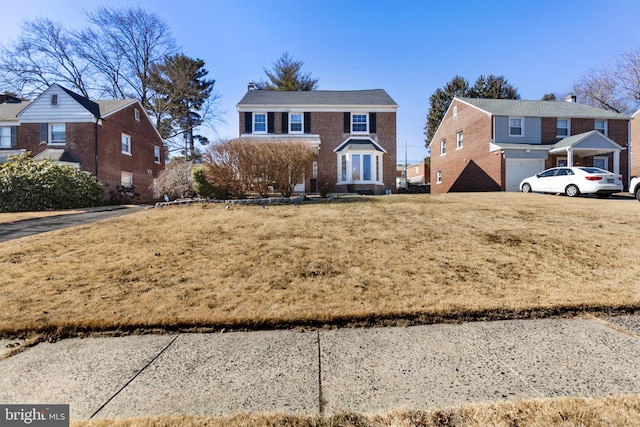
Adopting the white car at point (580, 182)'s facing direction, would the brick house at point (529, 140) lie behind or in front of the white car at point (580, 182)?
in front

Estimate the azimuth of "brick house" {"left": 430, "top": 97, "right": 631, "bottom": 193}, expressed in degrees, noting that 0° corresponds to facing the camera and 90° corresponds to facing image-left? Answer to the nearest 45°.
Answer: approximately 315°

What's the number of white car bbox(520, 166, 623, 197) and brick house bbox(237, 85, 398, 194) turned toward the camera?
1

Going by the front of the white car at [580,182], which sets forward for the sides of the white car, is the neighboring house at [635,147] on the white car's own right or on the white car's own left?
on the white car's own right

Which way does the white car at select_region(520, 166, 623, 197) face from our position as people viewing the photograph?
facing away from the viewer and to the left of the viewer

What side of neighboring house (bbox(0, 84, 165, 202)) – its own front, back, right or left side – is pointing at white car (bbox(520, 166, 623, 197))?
left

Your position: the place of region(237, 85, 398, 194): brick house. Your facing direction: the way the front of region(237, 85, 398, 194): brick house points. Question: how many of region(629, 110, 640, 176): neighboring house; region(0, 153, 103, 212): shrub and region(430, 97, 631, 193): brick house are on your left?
2

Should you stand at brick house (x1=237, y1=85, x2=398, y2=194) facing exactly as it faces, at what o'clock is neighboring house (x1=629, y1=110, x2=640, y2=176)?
The neighboring house is roughly at 9 o'clock from the brick house.

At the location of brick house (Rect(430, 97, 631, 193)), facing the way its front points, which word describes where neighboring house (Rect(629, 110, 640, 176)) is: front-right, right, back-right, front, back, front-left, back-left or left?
left

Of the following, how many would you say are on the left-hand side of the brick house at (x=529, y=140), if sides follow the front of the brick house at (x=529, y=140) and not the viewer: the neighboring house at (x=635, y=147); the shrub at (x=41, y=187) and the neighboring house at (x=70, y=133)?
1
